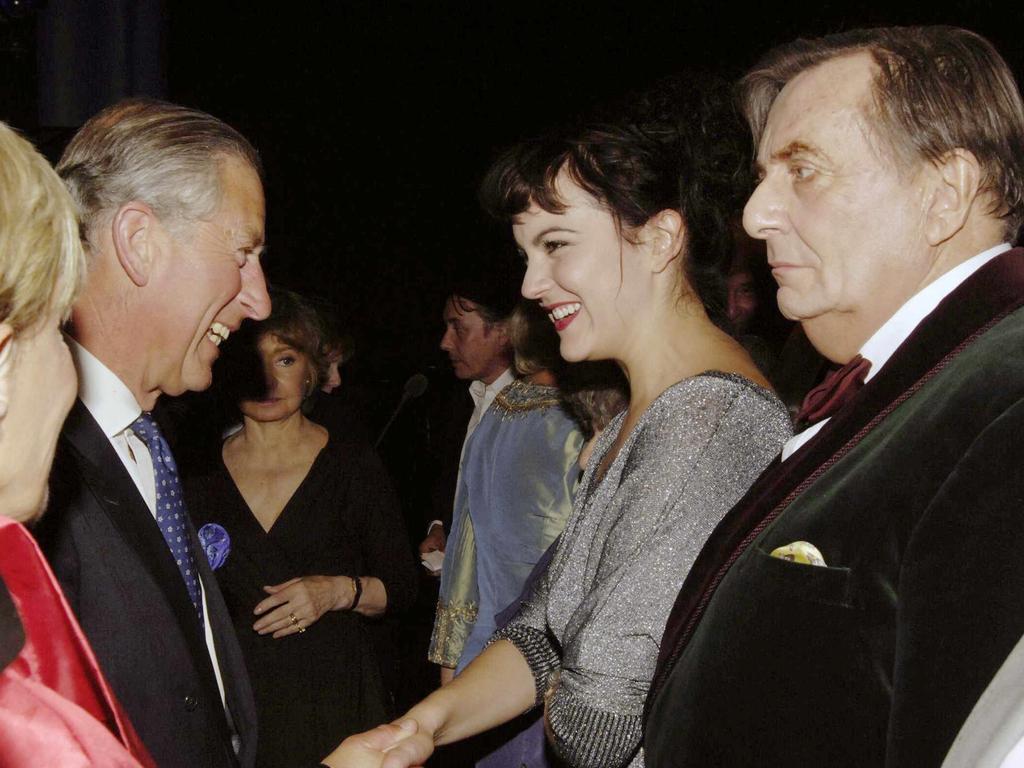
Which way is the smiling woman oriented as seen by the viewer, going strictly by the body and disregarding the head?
to the viewer's left

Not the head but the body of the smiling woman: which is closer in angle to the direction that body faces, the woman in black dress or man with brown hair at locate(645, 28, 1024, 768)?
the woman in black dress

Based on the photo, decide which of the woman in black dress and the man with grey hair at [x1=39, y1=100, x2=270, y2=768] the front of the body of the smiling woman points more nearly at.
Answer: the man with grey hair

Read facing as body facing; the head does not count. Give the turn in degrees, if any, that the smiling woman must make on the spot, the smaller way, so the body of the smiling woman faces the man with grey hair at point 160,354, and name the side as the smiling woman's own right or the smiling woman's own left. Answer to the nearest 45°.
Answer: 0° — they already face them

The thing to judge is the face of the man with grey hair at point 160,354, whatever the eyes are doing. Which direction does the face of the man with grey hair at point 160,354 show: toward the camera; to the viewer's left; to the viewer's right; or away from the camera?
to the viewer's right

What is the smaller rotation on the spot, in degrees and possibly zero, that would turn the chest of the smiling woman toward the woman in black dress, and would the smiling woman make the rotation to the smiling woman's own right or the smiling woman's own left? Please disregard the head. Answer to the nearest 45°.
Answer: approximately 45° to the smiling woman's own right

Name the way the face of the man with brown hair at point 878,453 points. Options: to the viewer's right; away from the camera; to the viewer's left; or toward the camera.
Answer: to the viewer's left
